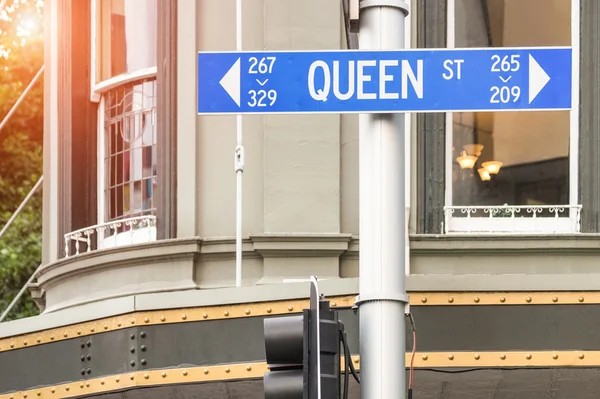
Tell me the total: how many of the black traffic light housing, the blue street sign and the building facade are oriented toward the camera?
2

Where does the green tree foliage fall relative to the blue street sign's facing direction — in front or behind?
behind

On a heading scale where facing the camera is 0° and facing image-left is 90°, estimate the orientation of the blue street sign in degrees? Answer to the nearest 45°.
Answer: approximately 0°

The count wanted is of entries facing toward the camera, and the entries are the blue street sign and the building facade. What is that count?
2

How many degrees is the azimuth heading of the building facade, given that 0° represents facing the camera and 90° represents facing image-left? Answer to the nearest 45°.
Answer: approximately 0°

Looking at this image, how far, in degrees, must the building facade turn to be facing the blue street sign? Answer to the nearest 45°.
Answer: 0° — it already faces it

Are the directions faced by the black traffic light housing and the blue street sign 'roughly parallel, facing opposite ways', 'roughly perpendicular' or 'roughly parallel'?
roughly perpendicular

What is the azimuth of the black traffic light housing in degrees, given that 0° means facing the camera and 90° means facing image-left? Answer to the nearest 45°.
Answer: approximately 90°

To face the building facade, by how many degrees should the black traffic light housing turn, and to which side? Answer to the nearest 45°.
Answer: approximately 90° to its right

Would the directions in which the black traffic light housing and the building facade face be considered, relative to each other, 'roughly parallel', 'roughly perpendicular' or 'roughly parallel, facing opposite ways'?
roughly perpendicular

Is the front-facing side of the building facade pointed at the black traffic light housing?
yes
